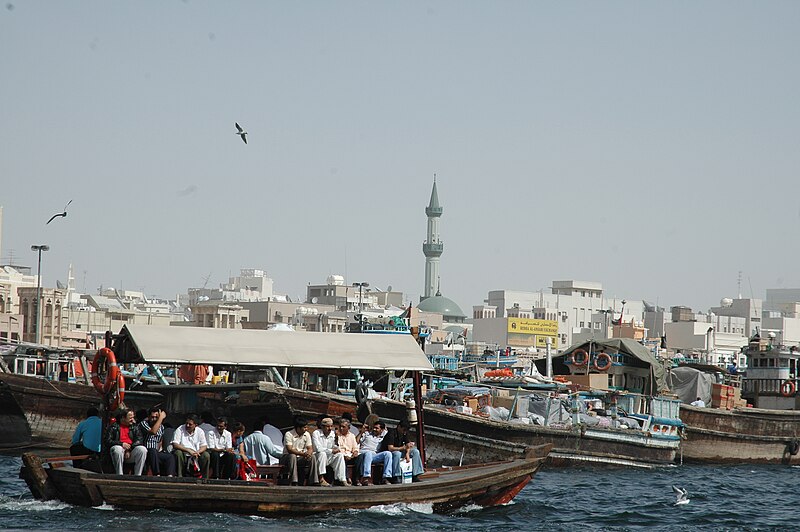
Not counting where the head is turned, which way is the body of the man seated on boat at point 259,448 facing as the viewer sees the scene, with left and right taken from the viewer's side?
facing away from the viewer

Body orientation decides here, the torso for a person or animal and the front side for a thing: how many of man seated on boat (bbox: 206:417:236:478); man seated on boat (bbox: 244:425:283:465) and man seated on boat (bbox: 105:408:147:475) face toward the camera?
2

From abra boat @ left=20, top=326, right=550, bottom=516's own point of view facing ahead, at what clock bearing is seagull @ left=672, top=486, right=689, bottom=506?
The seagull is roughly at 11 o'clock from the abra boat.

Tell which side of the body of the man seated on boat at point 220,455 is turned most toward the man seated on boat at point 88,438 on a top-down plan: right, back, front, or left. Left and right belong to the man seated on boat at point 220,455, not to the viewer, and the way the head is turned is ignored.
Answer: right

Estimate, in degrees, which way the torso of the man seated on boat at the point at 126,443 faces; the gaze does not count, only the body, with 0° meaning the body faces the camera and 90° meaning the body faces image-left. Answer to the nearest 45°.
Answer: approximately 0°

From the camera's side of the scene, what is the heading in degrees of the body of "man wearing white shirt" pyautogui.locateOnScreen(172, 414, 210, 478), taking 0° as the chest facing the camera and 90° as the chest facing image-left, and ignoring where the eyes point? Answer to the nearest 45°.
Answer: approximately 0°

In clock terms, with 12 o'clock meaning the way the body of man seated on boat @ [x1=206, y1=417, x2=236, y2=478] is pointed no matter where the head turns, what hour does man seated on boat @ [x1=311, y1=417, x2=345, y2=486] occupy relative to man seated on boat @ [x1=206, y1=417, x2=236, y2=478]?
man seated on boat @ [x1=311, y1=417, x2=345, y2=486] is roughly at 9 o'clock from man seated on boat @ [x1=206, y1=417, x2=236, y2=478].

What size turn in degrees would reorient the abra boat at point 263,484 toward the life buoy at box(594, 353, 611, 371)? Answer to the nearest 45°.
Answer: approximately 45° to its left

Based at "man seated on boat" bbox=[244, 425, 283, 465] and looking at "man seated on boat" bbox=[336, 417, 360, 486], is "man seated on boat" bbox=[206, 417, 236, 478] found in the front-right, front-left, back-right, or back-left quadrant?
back-right

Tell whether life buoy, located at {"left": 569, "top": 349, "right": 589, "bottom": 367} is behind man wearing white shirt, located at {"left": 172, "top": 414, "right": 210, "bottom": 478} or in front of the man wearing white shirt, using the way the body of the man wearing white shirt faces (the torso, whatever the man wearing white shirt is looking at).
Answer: behind

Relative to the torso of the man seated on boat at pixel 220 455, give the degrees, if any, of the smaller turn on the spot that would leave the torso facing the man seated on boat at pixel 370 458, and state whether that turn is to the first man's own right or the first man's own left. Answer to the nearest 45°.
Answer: approximately 90° to the first man's own left
